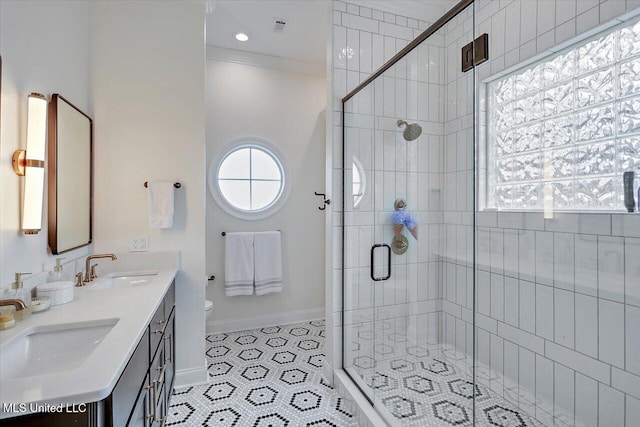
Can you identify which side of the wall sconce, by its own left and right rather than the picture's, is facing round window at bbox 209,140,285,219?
left

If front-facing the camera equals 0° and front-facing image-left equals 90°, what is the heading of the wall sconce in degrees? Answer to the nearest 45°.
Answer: approximately 315°

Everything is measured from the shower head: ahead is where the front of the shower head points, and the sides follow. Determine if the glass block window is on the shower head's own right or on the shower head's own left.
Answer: on the shower head's own left

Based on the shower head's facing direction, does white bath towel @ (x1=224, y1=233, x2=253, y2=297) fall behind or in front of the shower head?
behind

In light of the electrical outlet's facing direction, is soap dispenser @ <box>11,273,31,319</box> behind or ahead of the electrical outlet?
ahead

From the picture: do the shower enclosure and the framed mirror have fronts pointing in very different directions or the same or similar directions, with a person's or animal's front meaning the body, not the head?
very different directions

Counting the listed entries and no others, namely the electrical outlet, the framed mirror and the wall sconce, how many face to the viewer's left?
0

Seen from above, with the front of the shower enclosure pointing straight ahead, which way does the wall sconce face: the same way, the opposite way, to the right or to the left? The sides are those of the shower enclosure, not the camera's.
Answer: the opposite way

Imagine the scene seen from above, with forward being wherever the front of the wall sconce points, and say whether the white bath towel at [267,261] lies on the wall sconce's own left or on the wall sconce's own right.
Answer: on the wall sconce's own left

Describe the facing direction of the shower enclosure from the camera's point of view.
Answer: facing the viewer and to the left of the viewer

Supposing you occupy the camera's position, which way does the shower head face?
facing the viewer and to the right of the viewer

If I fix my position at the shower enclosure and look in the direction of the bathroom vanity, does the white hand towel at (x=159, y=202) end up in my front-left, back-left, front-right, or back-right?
front-right

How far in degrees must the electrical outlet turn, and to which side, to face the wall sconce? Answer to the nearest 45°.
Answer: approximately 45° to its right

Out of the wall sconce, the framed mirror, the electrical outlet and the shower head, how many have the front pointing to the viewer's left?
0

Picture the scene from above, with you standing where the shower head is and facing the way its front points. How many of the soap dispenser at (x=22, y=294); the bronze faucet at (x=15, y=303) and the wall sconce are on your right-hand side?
3

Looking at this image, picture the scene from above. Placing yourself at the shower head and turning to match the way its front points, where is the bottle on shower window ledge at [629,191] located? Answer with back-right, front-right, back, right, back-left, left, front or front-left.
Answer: front-left
